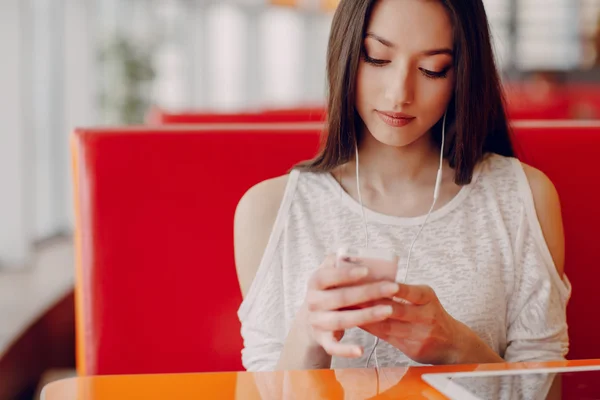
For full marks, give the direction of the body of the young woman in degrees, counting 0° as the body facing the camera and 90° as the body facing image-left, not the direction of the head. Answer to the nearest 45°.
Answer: approximately 0°

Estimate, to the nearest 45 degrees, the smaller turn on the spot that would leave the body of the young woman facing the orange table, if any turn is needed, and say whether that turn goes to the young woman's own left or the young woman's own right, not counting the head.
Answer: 0° — they already face it
